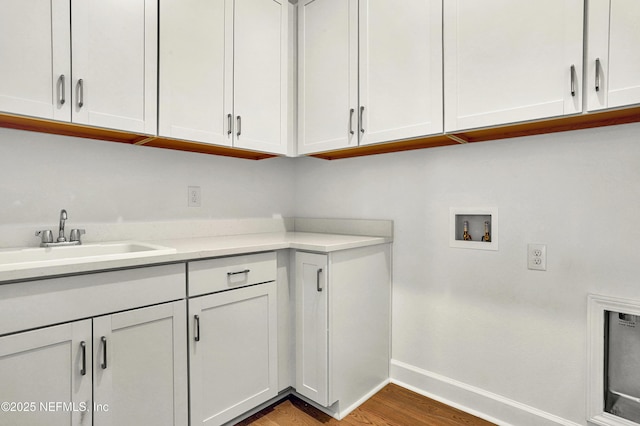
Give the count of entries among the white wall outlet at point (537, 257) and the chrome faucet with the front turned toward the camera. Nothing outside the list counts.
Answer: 2

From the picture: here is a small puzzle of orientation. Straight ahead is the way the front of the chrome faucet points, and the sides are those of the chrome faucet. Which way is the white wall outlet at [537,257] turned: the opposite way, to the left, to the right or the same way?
to the right

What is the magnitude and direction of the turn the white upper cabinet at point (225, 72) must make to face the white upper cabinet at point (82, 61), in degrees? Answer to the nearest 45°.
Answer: approximately 90° to its right

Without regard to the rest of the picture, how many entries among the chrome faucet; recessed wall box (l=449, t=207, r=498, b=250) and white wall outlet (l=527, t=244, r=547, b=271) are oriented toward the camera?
3

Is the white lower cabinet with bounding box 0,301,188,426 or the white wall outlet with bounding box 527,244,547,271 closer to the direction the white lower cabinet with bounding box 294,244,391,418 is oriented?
the white lower cabinet

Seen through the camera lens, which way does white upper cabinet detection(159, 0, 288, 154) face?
facing the viewer and to the right of the viewer

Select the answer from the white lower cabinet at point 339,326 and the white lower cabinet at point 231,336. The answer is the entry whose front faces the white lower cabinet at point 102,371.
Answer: the white lower cabinet at point 339,326

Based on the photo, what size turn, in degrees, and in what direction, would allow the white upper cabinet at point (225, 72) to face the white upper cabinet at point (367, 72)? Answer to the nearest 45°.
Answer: approximately 45° to its left

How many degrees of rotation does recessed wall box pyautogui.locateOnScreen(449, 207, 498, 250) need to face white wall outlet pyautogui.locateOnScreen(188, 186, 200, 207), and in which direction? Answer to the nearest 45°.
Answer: approximately 90° to its right

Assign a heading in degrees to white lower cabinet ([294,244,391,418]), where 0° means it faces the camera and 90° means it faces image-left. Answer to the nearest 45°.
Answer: approximately 45°

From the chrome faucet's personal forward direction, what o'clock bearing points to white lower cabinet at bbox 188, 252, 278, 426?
The white lower cabinet is roughly at 10 o'clock from the chrome faucet.

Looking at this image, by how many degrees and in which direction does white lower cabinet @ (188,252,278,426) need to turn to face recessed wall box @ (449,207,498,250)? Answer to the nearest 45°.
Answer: approximately 45° to its left

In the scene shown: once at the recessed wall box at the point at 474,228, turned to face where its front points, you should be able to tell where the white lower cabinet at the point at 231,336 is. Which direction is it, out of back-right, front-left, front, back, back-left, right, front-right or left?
front-right

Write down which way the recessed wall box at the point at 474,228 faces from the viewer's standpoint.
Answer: facing the viewer

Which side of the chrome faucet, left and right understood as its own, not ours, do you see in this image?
front

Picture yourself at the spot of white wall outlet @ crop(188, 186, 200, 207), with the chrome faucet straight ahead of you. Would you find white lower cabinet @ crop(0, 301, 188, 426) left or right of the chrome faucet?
left
